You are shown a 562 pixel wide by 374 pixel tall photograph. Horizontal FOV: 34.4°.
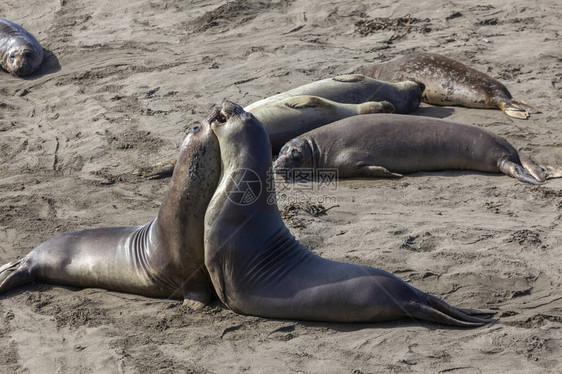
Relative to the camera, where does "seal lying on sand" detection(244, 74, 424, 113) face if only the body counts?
to the viewer's right

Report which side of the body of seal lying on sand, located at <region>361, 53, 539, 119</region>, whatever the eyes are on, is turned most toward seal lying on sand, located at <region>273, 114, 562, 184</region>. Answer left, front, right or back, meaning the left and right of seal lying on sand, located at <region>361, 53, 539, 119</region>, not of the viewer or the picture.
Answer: left

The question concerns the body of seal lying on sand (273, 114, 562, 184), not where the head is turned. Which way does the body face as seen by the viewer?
to the viewer's left

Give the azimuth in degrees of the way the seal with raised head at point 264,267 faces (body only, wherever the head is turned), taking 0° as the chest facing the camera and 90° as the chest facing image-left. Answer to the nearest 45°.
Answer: approximately 90°

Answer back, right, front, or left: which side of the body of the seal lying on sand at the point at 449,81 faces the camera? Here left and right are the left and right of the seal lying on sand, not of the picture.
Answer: left

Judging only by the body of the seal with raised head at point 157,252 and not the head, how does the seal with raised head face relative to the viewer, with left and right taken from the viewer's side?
facing to the right of the viewer

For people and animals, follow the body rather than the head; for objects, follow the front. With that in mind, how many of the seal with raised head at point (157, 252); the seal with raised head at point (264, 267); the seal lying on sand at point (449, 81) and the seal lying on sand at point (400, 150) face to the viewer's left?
3

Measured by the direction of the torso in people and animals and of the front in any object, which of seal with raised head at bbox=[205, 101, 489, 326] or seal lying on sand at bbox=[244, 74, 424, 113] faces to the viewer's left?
the seal with raised head
